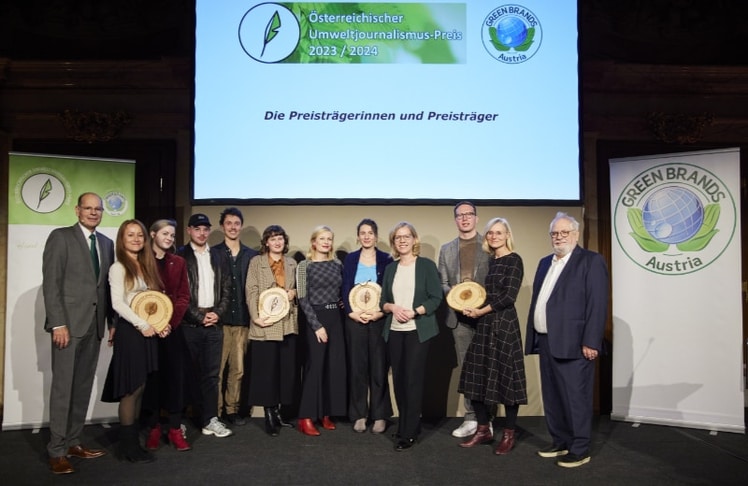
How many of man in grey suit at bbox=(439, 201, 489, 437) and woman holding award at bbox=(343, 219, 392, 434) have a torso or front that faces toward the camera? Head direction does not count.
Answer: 2

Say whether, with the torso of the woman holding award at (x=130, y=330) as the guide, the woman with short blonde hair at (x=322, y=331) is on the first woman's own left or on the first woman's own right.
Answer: on the first woman's own left

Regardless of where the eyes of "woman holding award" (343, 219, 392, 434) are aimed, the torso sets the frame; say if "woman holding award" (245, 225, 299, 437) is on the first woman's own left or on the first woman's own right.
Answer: on the first woman's own right

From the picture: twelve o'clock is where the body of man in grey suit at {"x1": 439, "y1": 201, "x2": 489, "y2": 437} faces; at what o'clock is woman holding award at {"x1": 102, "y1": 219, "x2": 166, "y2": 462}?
The woman holding award is roughly at 2 o'clock from the man in grey suit.

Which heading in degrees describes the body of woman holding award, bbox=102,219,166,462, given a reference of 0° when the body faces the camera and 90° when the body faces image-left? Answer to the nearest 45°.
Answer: approximately 315°

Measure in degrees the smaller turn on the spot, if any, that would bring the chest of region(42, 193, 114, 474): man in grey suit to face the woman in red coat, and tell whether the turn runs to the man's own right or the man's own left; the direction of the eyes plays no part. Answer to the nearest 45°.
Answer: approximately 45° to the man's own left

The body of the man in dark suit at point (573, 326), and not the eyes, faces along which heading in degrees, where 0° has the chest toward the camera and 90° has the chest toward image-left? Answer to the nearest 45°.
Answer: approximately 45°
